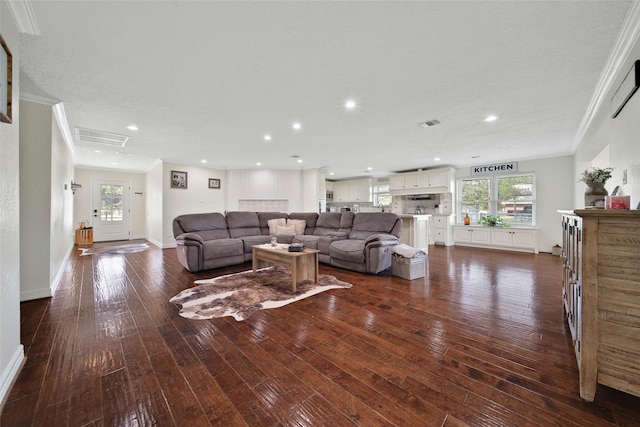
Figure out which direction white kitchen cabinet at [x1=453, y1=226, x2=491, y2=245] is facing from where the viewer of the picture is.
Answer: facing the viewer

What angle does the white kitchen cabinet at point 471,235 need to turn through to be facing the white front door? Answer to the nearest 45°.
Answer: approximately 45° to its right

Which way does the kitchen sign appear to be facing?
toward the camera

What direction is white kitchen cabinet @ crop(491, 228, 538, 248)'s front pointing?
toward the camera

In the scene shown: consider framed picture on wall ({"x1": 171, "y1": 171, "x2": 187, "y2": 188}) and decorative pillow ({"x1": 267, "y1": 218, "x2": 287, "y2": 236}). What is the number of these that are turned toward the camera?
2

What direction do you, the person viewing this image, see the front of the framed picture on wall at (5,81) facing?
facing to the right of the viewer

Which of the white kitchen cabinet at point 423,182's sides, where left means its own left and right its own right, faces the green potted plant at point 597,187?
front

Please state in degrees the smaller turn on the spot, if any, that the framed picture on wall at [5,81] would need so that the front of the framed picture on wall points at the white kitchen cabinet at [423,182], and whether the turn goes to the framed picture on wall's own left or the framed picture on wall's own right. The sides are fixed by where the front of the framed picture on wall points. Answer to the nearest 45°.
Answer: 0° — it already faces it

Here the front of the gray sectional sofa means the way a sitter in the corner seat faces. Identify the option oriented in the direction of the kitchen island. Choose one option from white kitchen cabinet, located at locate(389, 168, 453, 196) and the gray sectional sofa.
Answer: the white kitchen cabinet

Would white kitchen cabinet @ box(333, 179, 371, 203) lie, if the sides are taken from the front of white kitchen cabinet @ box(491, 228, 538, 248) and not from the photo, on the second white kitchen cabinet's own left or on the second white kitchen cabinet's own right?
on the second white kitchen cabinet's own right

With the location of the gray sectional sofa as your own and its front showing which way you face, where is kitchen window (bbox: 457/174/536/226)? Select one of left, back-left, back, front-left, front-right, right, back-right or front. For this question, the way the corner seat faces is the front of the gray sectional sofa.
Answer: left

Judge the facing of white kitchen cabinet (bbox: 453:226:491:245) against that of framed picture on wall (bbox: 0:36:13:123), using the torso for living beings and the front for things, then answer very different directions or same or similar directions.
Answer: very different directions

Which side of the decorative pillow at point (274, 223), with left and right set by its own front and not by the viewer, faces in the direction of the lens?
front

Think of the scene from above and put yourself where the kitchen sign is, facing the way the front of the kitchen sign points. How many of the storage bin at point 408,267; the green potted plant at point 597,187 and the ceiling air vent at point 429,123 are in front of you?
3

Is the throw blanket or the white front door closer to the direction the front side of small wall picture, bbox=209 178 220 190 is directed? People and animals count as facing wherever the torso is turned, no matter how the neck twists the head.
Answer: the throw blanket

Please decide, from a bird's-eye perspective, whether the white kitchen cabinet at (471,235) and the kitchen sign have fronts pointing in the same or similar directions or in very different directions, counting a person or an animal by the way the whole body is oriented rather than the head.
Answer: same or similar directions

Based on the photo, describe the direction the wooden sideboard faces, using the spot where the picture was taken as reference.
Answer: facing to the left of the viewer

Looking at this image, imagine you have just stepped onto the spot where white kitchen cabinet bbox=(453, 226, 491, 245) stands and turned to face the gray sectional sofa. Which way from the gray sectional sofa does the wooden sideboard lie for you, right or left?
left

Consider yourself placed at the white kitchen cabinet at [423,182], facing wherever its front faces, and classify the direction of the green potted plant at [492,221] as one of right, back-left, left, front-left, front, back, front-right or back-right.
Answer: left
